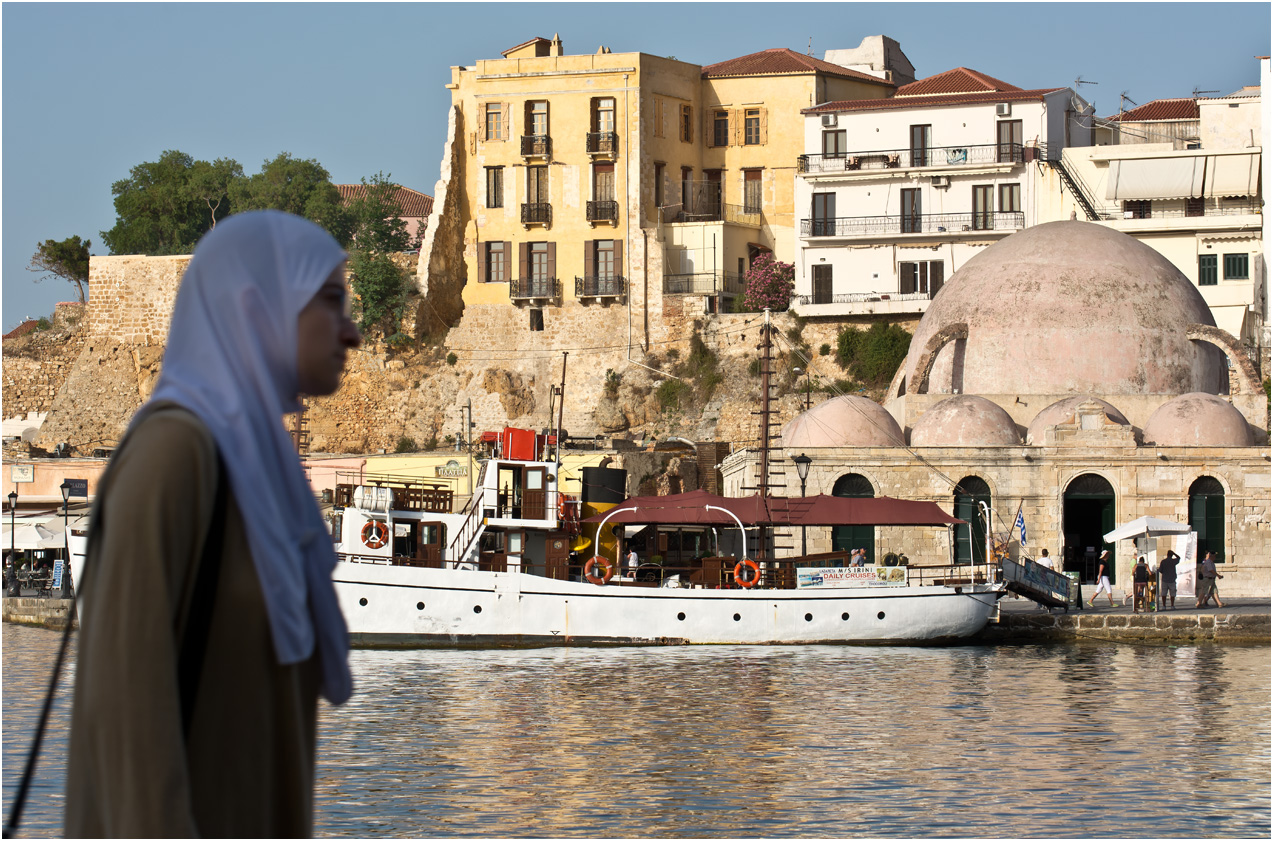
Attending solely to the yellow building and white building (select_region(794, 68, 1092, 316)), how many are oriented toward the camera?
2

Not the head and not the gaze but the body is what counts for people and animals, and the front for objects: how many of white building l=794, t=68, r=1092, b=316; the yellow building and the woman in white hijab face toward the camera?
2

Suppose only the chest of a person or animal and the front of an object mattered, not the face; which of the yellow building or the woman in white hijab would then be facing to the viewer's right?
the woman in white hijab

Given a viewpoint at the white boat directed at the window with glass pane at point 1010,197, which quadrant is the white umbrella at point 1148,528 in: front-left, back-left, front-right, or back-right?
front-right

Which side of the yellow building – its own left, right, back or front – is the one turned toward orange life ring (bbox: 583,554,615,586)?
front

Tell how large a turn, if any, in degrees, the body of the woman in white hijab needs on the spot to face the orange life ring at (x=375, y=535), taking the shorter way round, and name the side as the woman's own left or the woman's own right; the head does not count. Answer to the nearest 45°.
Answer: approximately 90° to the woman's own left

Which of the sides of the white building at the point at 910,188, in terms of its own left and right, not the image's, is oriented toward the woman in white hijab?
front

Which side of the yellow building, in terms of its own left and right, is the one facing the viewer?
front

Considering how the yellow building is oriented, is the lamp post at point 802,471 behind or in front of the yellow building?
in front

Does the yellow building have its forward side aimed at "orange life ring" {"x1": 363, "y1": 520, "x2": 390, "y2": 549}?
yes

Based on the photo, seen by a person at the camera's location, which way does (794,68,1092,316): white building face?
facing the viewer

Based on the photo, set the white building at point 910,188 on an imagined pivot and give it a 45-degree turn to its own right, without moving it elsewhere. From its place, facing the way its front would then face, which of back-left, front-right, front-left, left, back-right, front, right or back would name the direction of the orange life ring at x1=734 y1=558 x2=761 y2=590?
front-left

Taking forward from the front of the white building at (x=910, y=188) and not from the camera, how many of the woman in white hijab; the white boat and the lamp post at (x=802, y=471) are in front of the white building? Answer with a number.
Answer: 3

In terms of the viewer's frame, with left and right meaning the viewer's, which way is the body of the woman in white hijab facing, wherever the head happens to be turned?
facing to the right of the viewer

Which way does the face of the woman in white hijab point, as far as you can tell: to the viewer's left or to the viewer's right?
to the viewer's right
